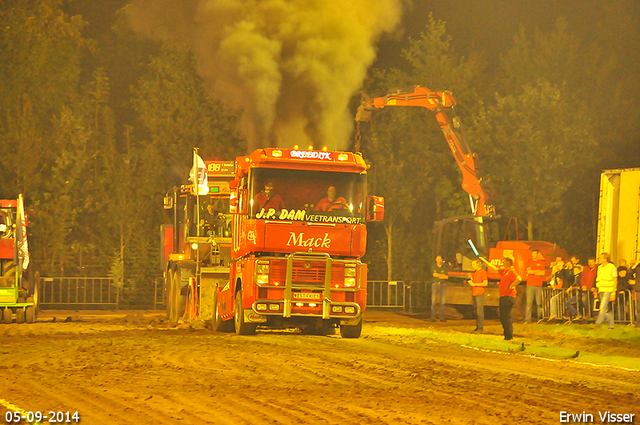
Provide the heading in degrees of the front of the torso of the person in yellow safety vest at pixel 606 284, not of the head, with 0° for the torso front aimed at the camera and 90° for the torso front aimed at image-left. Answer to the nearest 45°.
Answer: approximately 45°

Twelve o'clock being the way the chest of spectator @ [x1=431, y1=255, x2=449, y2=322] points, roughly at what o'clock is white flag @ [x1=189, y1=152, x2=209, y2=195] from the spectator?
The white flag is roughly at 2 o'clock from the spectator.

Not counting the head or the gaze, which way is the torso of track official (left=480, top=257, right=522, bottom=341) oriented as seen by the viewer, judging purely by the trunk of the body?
to the viewer's left

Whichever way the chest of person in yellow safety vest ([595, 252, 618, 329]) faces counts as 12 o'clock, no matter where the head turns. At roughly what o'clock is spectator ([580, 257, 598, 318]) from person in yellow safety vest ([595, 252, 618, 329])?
spectator ([580, 257, 598, 318]) is roughly at 4 o'clock from person in yellow safety vest ([595, 252, 618, 329]).

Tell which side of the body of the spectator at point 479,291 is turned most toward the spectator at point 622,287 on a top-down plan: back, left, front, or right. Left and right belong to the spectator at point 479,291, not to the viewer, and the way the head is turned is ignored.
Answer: back

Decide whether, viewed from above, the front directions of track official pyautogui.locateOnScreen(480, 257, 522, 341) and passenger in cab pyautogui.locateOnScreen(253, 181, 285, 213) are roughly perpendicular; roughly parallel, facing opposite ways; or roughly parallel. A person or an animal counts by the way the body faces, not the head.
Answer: roughly perpendicular

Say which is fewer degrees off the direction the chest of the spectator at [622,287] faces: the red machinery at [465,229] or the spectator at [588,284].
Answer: the spectator

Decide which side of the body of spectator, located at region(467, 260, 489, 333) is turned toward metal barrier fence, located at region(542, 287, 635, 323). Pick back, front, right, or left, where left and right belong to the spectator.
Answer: back

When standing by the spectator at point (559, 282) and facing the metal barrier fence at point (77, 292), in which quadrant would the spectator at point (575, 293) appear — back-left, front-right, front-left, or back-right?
back-left

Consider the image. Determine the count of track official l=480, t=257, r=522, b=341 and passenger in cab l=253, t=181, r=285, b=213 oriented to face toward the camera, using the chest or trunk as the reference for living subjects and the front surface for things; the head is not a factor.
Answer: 1

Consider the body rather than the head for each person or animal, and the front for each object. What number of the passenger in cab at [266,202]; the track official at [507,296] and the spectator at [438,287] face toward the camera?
2

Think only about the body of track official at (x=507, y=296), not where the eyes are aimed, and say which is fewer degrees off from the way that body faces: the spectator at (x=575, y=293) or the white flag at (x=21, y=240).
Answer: the white flag
